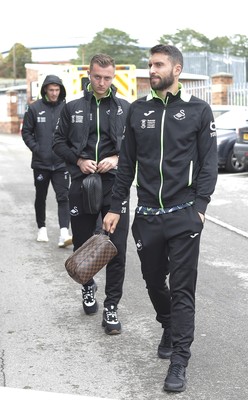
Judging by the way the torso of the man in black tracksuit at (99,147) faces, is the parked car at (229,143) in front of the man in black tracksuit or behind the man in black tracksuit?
behind

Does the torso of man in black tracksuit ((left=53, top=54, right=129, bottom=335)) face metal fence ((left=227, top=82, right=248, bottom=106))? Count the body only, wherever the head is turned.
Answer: no

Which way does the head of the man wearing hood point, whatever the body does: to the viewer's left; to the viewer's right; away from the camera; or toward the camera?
toward the camera

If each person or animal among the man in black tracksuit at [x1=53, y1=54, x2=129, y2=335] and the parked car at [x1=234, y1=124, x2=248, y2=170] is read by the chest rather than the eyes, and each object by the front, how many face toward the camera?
1

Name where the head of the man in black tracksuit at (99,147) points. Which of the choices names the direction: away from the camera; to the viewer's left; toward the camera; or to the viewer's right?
toward the camera

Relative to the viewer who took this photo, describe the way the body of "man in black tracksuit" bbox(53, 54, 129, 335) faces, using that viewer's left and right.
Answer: facing the viewer

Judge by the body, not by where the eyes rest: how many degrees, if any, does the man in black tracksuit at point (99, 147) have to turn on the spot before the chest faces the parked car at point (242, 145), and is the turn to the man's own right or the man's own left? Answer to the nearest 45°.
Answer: approximately 180°

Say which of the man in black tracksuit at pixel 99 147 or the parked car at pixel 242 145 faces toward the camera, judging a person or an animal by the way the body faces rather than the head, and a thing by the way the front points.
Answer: the man in black tracksuit

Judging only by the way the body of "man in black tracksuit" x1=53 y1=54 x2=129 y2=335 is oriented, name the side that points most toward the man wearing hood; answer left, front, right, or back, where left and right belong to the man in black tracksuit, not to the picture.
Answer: back
